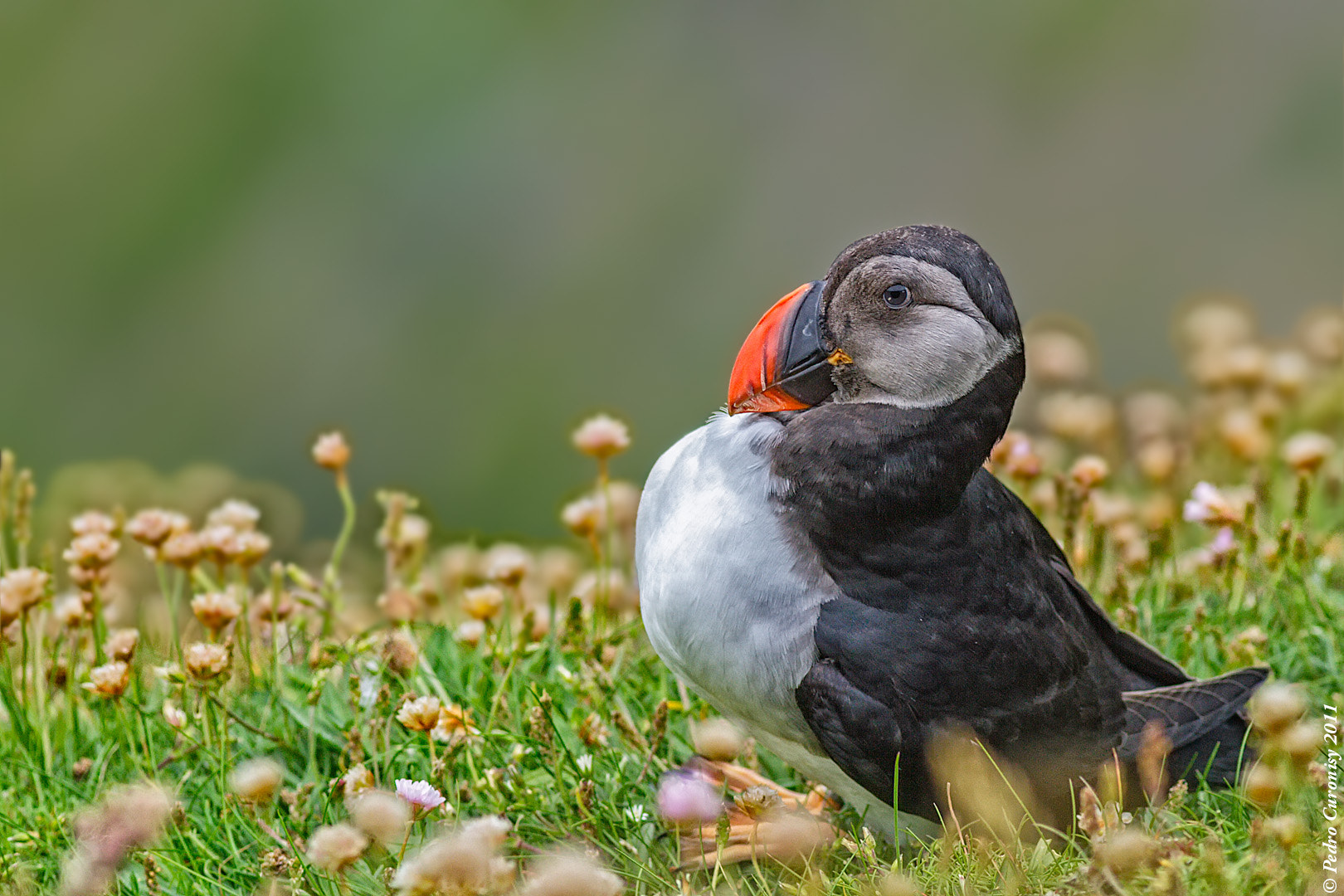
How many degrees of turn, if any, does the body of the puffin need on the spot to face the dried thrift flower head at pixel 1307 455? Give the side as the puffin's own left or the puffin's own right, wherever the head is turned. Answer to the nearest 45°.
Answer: approximately 135° to the puffin's own right

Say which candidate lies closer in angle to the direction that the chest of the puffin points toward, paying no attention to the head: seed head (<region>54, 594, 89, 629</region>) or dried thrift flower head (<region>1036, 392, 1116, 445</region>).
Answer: the seed head

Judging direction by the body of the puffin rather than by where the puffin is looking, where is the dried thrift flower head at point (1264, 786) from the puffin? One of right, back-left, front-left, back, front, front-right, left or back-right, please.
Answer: back-left

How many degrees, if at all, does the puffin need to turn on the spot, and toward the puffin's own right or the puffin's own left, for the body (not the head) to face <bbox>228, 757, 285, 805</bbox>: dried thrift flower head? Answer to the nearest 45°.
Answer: approximately 45° to the puffin's own left

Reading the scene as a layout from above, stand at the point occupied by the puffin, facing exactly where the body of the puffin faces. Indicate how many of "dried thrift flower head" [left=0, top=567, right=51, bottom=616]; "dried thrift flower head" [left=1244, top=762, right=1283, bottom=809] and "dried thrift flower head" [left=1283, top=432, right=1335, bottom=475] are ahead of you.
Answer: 1

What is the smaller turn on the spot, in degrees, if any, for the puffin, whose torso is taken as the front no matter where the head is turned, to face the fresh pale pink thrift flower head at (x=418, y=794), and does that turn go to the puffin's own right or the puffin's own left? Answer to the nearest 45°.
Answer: approximately 45° to the puffin's own left

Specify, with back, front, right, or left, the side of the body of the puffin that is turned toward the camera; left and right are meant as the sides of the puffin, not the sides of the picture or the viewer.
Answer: left

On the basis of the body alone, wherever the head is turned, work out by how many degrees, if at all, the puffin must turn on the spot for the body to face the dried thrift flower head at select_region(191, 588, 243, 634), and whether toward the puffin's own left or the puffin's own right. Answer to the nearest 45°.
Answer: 0° — it already faces it
